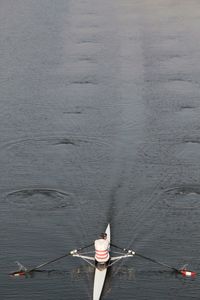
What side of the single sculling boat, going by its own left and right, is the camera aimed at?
front

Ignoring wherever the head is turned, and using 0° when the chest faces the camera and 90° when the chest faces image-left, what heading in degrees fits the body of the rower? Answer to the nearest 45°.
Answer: approximately 180°
